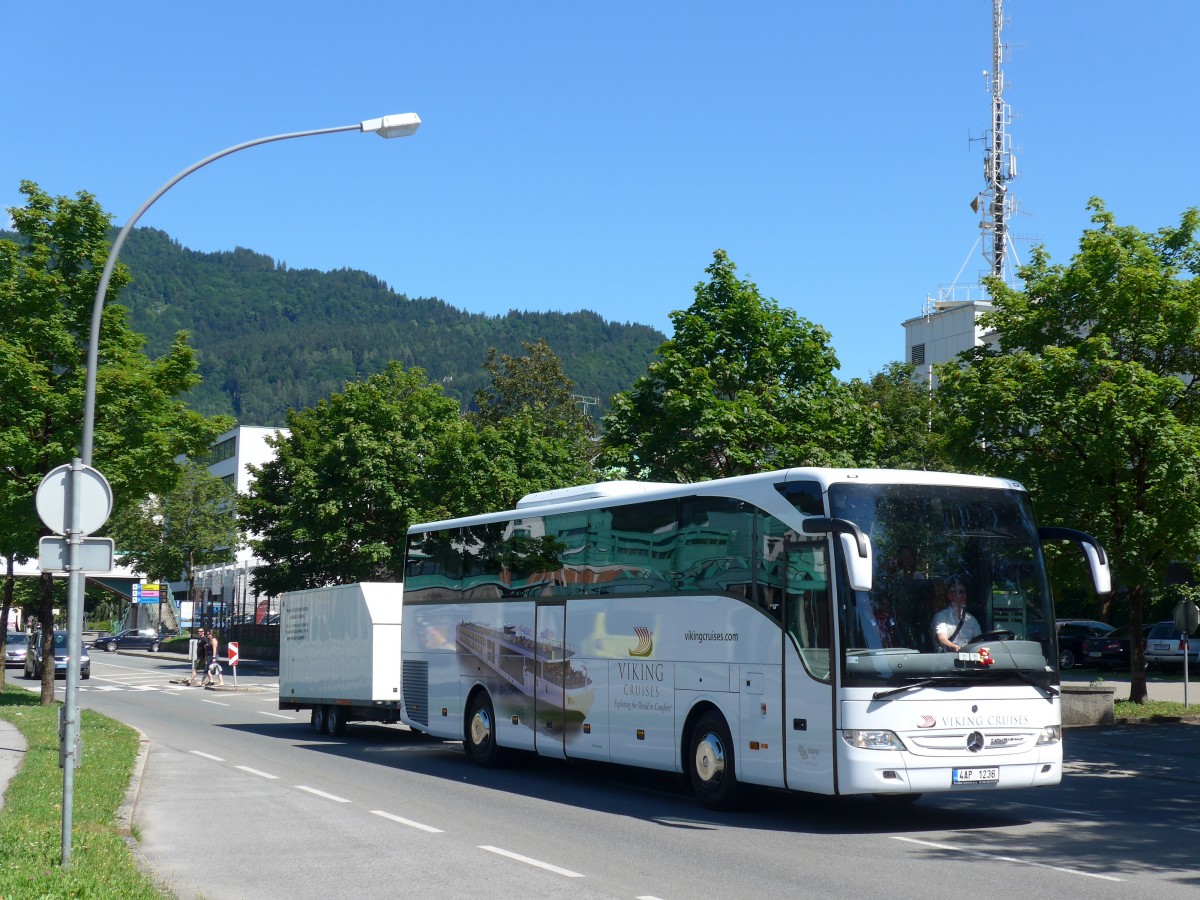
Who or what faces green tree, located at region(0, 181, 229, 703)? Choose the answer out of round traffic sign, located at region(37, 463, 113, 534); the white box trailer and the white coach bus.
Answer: the round traffic sign

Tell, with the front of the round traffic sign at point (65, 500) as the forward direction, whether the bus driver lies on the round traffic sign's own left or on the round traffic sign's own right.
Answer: on the round traffic sign's own right

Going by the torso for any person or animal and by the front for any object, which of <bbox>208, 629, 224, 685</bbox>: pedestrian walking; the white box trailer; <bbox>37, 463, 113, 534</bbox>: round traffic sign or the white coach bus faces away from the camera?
the round traffic sign

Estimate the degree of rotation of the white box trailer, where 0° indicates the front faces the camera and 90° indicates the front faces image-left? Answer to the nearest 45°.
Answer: approximately 315°

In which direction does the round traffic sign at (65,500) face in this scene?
away from the camera

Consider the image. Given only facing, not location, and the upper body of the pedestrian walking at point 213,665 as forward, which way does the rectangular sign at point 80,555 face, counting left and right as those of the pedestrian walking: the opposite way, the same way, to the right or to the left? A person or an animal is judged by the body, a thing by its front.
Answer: to the right

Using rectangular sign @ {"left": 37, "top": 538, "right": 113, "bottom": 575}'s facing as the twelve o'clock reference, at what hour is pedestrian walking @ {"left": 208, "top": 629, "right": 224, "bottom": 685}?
The pedestrian walking is roughly at 12 o'clock from the rectangular sign.

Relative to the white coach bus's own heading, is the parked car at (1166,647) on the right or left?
on its left

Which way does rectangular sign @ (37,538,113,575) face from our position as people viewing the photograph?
facing away from the viewer

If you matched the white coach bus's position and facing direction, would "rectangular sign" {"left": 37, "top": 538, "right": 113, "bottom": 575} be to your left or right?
on your right

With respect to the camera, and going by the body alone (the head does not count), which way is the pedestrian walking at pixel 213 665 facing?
to the viewer's left

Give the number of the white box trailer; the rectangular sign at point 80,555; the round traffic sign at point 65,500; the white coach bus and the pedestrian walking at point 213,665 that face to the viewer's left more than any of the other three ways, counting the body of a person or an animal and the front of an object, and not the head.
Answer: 1

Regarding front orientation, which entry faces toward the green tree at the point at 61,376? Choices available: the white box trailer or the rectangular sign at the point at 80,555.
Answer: the rectangular sign

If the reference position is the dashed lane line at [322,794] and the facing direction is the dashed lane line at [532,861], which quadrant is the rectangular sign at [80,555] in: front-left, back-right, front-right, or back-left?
front-right

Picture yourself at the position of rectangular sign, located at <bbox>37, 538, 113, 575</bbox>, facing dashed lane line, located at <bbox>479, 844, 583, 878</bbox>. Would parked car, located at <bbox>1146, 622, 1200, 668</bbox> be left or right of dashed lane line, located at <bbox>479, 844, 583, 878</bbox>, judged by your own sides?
left
